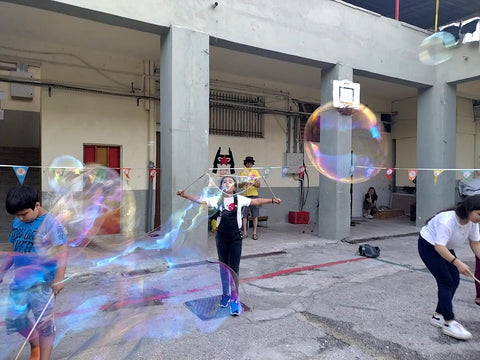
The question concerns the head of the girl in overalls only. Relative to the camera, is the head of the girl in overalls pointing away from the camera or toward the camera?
toward the camera

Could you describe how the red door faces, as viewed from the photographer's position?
facing the viewer

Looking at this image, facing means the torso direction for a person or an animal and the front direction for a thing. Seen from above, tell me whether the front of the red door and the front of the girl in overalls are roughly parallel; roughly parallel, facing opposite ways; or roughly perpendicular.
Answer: roughly parallel

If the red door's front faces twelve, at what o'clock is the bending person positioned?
The bending person is roughly at 11 o'clock from the red door.

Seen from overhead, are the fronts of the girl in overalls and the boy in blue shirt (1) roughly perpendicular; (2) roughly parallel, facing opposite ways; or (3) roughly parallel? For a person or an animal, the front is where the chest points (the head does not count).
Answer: roughly parallel

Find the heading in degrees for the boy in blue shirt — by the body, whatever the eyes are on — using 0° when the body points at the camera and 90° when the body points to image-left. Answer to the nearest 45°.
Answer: approximately 45°

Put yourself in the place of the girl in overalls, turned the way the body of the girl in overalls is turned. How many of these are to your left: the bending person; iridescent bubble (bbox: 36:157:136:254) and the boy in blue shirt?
1

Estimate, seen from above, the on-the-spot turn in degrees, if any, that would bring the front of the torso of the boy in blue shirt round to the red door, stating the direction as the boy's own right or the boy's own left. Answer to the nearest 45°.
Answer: approximately 135° to the boy's own right

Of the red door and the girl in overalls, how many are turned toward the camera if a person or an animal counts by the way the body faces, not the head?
2

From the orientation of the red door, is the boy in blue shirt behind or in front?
in front

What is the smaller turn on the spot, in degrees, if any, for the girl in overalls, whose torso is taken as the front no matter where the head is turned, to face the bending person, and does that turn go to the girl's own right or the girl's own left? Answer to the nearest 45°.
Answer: approximately 90° to the girl's own left
